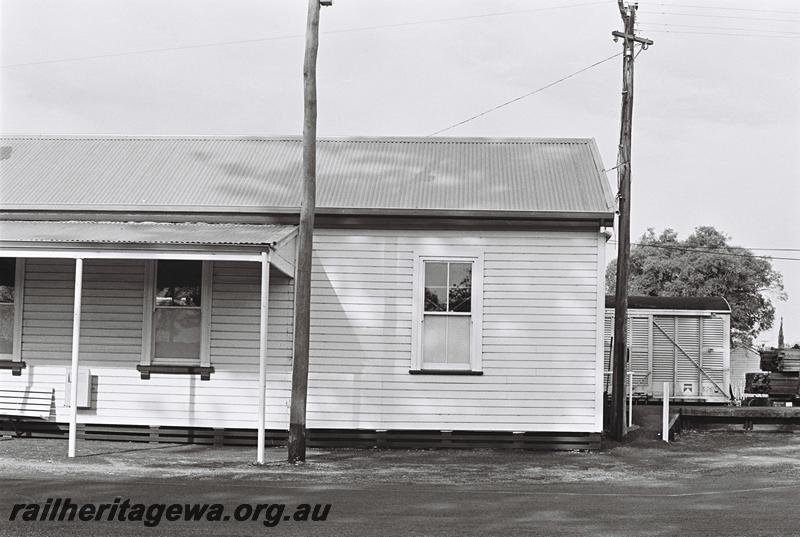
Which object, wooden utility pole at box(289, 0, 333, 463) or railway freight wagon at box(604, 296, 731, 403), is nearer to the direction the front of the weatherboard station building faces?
the wooden utility pole

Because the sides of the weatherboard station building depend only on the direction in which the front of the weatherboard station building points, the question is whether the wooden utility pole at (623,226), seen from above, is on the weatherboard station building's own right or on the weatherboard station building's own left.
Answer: on the weatherboard station building's own left

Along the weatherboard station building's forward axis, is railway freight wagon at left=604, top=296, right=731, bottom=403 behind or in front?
behind

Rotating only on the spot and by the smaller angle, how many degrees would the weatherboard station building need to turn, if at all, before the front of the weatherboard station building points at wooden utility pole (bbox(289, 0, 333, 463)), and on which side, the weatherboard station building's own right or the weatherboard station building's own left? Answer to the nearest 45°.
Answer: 0° — it already faces it

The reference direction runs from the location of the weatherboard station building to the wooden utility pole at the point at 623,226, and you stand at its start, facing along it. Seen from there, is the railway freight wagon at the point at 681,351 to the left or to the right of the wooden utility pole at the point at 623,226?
left

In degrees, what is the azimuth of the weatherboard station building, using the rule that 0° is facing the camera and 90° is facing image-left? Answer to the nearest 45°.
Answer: approximately 0°
